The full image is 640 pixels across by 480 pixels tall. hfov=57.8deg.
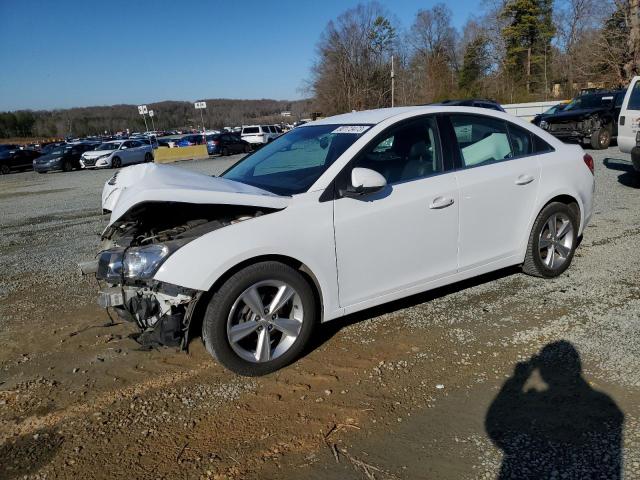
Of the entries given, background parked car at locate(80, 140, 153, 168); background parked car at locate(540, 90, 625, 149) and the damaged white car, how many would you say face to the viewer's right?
0

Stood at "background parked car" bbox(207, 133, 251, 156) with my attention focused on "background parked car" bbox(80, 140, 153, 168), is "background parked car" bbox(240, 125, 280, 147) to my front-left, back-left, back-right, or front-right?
back-right

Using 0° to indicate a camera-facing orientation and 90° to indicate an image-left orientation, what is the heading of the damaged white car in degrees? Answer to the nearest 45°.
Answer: approximately 45°

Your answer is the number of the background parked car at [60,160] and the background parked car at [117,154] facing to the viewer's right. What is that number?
0

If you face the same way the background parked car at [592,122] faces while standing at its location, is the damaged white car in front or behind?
in front

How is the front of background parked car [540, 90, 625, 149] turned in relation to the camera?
facing the viewer and to the left of the viewer

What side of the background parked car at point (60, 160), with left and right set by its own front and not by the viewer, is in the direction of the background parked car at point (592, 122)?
left

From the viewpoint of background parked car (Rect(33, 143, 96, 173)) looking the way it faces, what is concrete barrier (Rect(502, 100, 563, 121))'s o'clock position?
The concrete barrier is roughly at 8 o'clock from the background parked car.

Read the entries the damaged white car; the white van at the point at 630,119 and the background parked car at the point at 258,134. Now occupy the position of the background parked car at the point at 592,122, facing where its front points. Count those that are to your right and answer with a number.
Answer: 1

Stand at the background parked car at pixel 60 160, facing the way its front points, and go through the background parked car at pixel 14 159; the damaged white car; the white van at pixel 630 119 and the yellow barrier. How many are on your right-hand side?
1

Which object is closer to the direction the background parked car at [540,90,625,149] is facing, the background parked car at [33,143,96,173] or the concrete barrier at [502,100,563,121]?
the background parked car

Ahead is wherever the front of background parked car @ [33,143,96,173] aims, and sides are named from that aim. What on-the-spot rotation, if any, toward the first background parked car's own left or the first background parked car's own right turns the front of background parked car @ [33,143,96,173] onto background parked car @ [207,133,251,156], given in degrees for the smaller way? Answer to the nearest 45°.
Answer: approximately 135° to the first background parked car's own left

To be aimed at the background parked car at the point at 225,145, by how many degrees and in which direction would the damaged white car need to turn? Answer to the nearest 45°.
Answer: approximately 135° to its right
